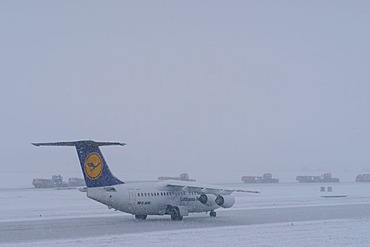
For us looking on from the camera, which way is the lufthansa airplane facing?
facing away from the viewer and to the right of the viewer
